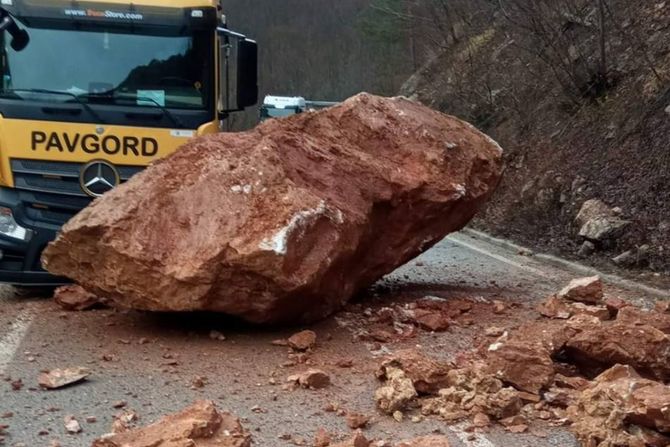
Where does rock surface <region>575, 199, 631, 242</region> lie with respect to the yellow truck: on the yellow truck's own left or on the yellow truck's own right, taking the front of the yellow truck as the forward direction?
on the yellow truck's own left

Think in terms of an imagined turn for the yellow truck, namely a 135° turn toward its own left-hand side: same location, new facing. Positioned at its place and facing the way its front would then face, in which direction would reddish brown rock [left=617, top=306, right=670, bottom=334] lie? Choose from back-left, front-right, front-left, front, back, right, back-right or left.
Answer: right

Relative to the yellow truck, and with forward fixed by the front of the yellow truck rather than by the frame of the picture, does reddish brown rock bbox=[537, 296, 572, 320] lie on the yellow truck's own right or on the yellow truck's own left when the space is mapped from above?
on the yellow truck's own left

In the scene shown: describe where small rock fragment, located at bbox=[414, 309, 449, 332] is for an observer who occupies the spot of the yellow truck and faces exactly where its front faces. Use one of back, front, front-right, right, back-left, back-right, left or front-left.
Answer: front-left

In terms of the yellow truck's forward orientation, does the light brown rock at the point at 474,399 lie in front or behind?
in front

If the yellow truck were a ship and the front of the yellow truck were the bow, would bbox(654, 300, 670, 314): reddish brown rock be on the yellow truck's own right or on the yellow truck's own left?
on the yellow truck's own left

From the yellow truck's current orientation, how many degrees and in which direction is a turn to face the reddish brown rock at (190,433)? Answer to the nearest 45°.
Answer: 0° — it already faces it

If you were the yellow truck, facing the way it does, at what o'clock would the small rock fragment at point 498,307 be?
The small rock fragment is roughly at 10 o'clock from the yellow truck.

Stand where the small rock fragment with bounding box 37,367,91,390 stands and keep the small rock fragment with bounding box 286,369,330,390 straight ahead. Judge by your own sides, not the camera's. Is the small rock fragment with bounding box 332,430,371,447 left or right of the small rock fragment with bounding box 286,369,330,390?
right

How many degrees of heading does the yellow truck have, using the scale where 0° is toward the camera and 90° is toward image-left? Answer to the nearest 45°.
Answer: approximately 0°

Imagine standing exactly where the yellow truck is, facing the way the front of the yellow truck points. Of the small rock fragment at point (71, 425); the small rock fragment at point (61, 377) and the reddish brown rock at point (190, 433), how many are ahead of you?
3

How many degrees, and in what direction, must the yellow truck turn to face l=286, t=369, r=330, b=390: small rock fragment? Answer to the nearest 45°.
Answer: approximately 45° to its left

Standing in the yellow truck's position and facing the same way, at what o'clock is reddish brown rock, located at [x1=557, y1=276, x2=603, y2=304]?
The reddish brown rock is roughly at 10 o'clock from the yellow truck.

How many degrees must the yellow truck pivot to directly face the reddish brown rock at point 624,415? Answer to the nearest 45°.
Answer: approximately 45° to its left

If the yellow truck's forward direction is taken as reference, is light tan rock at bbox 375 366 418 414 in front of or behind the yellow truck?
in front

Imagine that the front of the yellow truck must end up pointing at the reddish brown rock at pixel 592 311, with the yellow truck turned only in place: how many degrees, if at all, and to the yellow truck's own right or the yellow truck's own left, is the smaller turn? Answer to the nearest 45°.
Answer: approximately 45° to the yellow truck's own left
